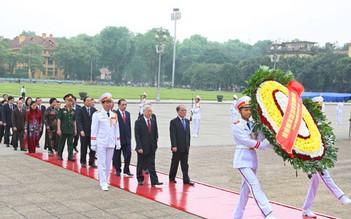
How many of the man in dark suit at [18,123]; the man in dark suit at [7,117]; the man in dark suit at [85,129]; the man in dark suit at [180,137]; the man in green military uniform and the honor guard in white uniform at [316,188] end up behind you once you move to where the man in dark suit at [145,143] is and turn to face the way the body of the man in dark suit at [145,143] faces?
4

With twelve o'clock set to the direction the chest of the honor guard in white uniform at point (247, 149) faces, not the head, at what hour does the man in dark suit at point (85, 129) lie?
The man in dark suit is roughly at 6 o'clock from the honor guard in white uniform.

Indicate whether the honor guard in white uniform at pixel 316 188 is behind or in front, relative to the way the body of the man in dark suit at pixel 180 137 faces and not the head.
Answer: in front

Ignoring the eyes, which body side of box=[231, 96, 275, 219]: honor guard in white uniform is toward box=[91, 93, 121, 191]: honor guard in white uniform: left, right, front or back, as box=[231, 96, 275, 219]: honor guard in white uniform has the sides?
back

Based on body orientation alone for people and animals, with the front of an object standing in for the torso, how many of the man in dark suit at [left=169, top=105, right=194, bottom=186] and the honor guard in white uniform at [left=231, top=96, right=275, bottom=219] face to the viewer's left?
0

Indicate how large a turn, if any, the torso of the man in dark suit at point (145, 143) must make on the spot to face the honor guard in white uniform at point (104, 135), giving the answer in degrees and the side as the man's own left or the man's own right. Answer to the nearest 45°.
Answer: approximately 135° to the man's own right
